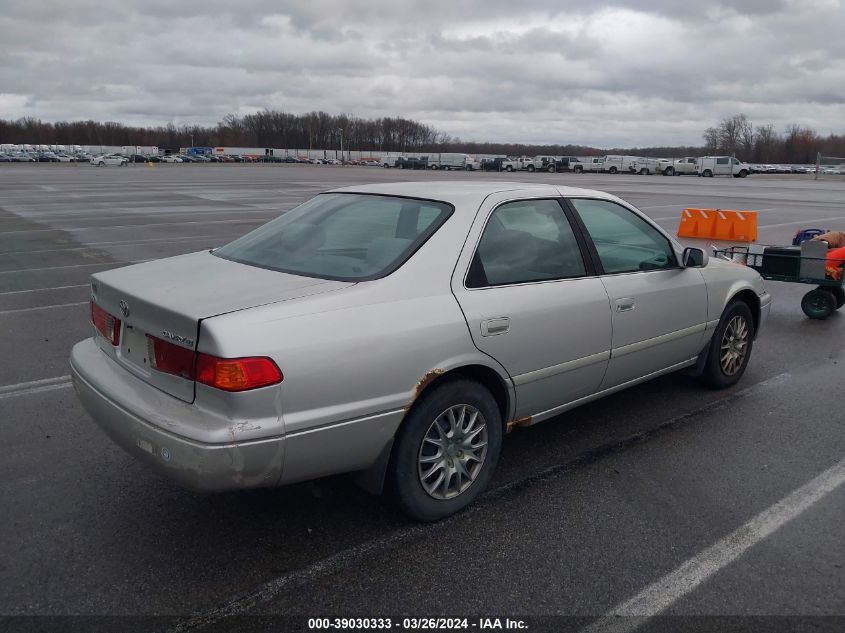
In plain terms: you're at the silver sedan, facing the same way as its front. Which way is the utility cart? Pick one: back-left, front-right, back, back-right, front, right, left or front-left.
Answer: front

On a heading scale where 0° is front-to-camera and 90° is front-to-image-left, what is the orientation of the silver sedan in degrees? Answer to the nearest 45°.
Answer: approximately 225°

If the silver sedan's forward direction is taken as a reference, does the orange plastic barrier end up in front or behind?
in front

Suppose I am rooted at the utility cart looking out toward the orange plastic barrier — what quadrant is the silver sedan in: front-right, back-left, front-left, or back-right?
back-left
